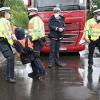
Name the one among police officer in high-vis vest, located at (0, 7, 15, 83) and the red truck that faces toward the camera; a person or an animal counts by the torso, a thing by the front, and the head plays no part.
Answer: the red truck

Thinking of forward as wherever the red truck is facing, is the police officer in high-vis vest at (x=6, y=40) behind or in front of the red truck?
in front

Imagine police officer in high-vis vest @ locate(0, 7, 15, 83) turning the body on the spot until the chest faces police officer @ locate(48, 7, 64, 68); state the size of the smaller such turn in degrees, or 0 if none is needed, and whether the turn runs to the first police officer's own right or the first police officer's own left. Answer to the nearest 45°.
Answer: approximately 45° to the first police officer's own left

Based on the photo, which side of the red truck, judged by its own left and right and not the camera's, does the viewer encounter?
front

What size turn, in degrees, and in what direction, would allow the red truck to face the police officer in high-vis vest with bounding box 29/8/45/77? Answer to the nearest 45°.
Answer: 0° — it already faces them

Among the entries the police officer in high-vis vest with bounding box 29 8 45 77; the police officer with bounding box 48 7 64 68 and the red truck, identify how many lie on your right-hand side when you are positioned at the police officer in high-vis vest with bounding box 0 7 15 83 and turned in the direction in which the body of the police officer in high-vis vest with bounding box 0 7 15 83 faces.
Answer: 0

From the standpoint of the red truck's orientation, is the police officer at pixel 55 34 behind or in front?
in front

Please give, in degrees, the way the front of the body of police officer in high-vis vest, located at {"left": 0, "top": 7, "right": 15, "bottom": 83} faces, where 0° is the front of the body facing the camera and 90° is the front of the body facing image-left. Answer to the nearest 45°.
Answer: approximately 270°

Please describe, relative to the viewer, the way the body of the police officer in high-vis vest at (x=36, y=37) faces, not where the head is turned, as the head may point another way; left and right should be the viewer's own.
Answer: facing to the left of the viewer

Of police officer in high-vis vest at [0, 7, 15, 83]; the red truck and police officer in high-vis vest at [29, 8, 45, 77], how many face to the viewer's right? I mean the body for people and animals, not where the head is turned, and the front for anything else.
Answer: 1
